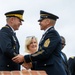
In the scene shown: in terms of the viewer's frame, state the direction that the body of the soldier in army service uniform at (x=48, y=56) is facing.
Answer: to the viewer's left

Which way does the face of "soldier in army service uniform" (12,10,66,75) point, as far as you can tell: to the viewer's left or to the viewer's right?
to the viewer's left

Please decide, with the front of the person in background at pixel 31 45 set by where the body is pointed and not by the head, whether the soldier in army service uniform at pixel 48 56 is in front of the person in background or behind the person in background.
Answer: in front

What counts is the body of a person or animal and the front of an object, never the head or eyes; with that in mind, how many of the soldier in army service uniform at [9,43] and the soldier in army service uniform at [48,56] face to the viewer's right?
1

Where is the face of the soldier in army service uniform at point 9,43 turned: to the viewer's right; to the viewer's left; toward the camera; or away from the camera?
to the viewer's right

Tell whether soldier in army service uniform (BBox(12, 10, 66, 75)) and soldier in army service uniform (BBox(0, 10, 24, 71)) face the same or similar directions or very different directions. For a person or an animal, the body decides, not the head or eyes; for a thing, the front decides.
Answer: very different directions

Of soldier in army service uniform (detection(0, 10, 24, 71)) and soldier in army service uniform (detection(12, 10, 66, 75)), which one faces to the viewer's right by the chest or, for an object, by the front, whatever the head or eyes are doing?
soldier in army service uniform (detection(0, 10, 24, 71))

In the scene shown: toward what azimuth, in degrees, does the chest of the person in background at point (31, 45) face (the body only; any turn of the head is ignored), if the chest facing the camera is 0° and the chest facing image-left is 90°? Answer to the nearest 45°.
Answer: approximately 315°

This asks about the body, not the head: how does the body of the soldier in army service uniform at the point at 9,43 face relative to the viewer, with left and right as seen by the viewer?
facing to the right of the viewer

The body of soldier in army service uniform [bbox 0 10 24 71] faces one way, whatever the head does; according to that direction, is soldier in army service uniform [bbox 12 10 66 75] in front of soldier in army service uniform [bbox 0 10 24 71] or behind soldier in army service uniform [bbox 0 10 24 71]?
in front
